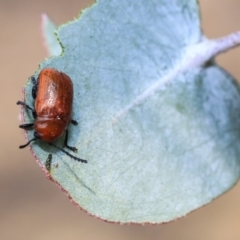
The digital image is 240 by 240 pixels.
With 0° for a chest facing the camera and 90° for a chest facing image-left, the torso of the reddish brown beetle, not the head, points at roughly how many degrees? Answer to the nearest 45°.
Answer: approximately 0°
